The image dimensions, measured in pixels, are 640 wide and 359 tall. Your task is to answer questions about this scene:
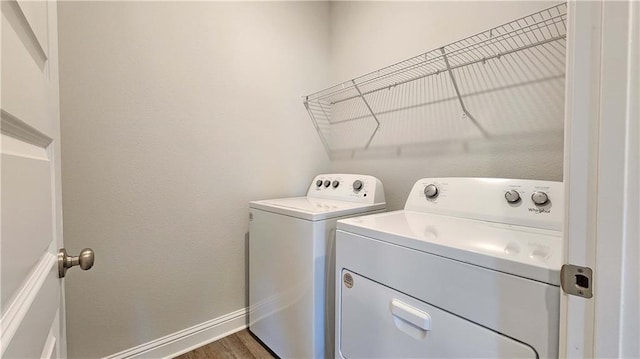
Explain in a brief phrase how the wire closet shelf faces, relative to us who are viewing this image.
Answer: facing the viewer and to the left of the viewer

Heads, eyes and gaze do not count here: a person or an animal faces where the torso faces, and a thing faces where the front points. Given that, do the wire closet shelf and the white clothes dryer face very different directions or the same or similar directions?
same or similar directions

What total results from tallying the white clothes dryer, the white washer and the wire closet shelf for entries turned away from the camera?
0

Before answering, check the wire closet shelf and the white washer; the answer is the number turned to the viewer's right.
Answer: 0

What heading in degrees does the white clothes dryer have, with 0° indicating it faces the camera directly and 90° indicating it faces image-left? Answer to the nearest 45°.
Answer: approximately 45°

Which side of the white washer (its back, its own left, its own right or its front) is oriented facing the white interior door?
front

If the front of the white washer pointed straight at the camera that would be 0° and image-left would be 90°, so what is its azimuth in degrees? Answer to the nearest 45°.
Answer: approximately 45°

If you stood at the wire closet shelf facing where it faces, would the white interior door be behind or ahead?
ahead

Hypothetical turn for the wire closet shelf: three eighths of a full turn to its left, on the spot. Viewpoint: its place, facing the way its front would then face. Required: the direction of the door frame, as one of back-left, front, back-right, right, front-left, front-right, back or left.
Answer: right

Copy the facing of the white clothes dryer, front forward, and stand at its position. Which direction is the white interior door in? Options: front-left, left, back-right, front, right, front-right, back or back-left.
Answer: front
